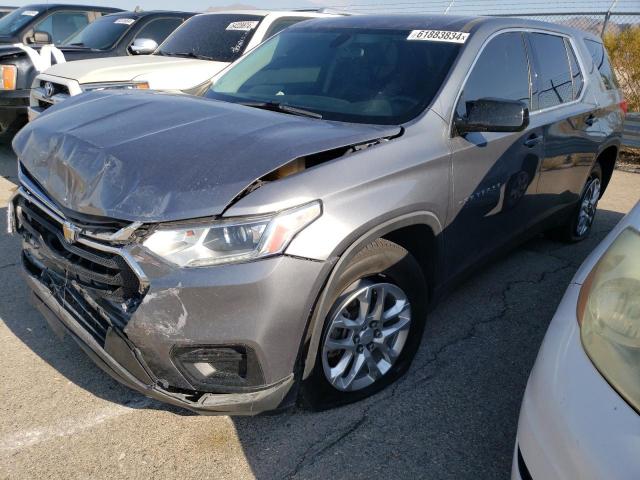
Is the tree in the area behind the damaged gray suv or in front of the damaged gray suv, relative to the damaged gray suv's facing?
behind

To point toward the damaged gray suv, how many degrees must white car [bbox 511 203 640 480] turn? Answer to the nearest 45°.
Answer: approximately 90° to its right

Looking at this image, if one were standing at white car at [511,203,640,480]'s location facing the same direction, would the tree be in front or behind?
behind

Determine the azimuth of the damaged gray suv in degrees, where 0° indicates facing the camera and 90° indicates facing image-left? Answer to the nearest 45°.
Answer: approximately 45°
